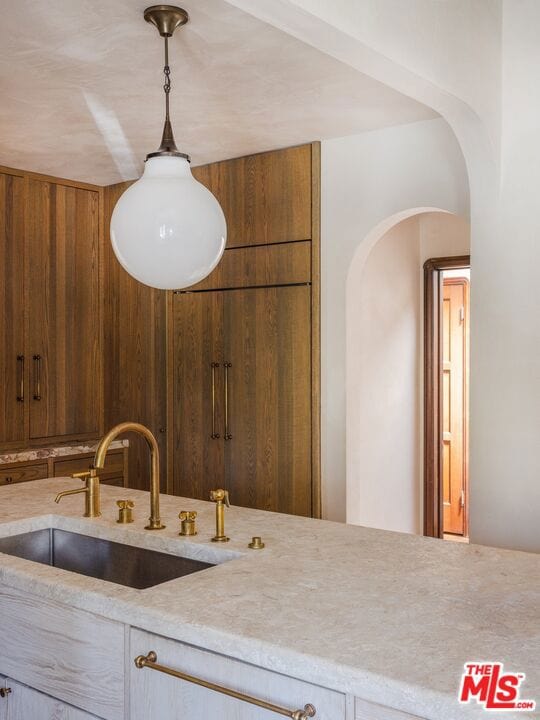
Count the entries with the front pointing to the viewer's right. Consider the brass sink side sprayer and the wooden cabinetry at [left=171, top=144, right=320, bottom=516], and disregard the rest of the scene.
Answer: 0

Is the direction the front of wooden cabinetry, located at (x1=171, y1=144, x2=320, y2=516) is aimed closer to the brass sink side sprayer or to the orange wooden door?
the brass sink side sprayer

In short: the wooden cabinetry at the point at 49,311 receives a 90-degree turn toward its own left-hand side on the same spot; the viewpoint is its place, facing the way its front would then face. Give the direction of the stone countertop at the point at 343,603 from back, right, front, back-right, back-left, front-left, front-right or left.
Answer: back-right

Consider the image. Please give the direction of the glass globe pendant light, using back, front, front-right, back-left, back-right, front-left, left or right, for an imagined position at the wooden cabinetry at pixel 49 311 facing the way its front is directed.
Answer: front-right

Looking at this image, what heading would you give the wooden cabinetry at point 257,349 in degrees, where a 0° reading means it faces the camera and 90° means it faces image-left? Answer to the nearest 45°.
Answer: approximately 45°

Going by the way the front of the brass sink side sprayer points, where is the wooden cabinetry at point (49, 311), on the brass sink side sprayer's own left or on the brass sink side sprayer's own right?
on the brass sink side sprayer's own right

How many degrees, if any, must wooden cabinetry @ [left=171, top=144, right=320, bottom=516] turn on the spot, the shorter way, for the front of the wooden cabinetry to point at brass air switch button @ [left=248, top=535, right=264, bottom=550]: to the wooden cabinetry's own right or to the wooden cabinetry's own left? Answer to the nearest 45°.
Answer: approximately 45° to the wooden cabinetry's own left

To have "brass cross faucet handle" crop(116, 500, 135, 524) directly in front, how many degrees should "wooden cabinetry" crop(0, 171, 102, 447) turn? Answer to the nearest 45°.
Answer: approximately 45° to its right

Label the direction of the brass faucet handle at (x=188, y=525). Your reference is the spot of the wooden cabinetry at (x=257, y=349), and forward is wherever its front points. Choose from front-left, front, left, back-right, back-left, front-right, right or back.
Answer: front-left

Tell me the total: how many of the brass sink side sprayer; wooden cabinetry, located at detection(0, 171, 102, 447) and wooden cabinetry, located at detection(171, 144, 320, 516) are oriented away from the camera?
0

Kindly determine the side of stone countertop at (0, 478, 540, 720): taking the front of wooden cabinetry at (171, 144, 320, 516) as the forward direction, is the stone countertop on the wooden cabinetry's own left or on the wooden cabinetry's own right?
on the wooden cabinetry's own left

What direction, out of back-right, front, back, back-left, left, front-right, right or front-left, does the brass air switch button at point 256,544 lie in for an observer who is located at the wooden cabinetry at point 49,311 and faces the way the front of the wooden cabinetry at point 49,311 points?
front-right
